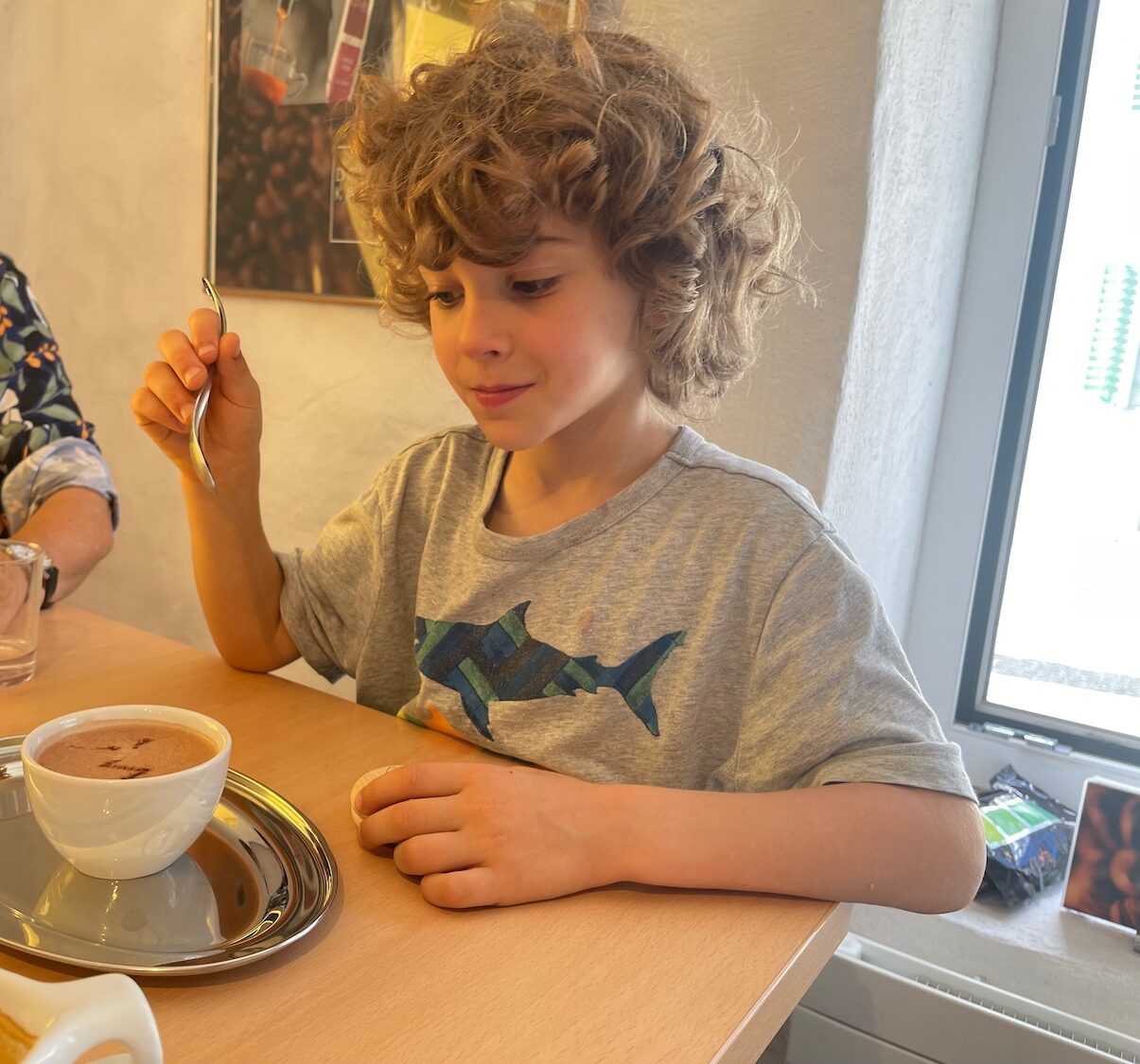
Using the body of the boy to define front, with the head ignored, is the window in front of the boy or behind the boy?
behind

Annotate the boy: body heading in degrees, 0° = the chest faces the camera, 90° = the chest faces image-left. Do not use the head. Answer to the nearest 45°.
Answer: approximately 45°

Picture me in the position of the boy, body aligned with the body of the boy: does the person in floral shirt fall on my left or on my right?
on my right
